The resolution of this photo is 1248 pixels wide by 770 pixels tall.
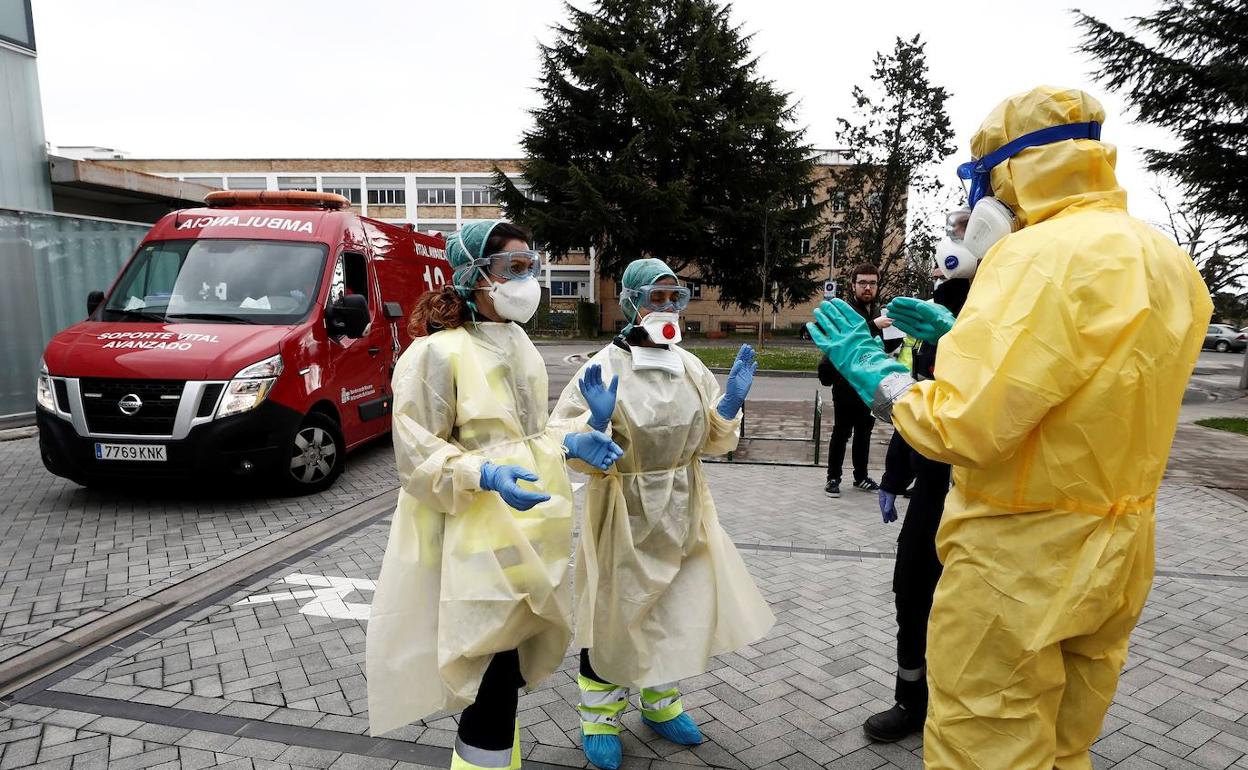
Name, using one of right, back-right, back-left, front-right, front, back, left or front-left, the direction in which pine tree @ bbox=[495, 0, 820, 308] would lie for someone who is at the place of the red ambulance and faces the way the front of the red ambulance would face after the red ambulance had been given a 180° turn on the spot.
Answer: front

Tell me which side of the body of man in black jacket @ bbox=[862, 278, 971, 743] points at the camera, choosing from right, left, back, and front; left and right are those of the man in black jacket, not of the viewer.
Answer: left

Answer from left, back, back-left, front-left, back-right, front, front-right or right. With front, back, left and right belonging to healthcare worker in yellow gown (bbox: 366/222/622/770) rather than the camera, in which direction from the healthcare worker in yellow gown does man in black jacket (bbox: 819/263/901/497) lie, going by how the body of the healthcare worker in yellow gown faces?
left

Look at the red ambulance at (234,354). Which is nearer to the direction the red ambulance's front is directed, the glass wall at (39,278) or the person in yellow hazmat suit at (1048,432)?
the person in yellow hazmat suit

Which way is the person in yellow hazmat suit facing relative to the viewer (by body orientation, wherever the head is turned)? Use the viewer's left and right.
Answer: facing away from the viewer and to the left of the viewer

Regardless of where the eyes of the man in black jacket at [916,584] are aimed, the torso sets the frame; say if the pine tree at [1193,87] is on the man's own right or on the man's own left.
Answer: on the man's own right

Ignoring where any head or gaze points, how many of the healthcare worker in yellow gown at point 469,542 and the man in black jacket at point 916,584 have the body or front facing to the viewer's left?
1

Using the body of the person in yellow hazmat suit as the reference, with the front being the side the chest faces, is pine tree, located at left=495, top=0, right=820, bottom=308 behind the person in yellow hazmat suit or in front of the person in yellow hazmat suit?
in front

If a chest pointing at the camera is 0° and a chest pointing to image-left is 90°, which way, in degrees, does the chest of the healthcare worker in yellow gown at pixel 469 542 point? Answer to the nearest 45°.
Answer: approximately 315°

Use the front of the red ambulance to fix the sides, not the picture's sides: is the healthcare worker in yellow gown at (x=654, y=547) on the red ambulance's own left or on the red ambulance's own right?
on the red ambulance's own left

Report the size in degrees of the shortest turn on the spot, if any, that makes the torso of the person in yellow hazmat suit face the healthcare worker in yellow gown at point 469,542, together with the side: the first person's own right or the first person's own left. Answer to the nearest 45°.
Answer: approximately 45° to the first person's own left

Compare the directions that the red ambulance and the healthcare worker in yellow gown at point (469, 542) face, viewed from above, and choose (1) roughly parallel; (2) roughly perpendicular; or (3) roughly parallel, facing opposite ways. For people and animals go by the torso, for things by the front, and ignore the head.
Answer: roughly perpendicular

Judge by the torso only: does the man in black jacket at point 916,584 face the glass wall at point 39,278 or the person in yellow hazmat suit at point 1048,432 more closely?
the glass wall

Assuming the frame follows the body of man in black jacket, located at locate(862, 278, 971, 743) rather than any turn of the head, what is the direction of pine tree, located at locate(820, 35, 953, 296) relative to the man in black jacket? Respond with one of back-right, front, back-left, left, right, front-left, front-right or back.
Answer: right

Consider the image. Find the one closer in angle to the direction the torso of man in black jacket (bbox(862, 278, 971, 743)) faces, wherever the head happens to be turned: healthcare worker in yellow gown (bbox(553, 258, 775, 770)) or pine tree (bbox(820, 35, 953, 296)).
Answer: the healthcare worker in yellow gown
